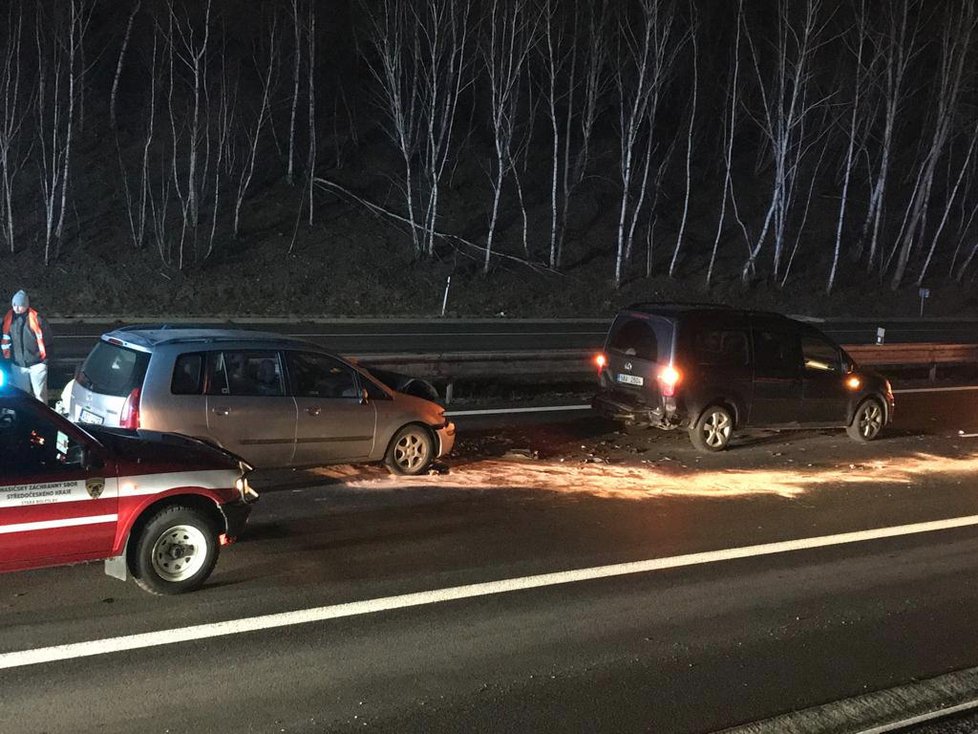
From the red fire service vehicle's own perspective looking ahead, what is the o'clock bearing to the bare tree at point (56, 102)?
The bare tree is roughly at 9 o'clock from the red fire service vehicle.

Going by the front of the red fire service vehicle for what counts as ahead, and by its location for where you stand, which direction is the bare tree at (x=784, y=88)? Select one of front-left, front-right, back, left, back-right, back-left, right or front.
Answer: front-left

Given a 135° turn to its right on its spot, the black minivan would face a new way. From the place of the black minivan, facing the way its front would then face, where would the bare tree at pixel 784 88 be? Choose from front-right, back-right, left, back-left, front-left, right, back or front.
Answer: back

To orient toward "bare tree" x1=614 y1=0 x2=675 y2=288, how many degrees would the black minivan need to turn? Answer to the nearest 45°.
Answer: approximately 45° to its left

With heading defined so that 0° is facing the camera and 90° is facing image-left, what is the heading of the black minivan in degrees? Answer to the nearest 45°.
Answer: approximately 225°

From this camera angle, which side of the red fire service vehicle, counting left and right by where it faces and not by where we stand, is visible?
right

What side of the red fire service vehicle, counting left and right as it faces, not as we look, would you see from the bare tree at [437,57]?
left

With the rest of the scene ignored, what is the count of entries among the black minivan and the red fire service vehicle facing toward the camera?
0

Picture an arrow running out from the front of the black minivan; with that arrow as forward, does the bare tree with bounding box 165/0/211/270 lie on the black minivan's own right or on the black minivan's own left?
on the black minivan's own left

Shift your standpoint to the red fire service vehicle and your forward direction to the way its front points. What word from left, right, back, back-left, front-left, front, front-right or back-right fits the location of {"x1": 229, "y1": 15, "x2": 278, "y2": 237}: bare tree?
left

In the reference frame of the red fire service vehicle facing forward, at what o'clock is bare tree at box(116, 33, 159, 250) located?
The bare tree is roughly at 9 o'clock from the red fire service vehicle.

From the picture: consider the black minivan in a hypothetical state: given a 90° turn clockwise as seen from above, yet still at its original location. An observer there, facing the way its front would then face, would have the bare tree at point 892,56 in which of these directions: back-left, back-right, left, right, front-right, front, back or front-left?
back-left

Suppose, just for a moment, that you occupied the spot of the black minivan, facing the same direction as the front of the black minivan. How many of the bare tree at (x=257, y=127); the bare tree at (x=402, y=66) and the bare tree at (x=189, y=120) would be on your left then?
3
